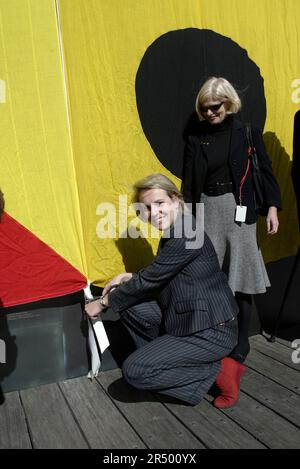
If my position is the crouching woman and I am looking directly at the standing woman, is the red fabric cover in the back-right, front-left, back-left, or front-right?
back-left

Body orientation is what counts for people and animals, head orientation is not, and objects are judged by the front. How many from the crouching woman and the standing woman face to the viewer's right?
0

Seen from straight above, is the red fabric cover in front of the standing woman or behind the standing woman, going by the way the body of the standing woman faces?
in front

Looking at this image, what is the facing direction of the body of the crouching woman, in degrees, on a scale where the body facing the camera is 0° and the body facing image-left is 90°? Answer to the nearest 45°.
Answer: approximately 90°

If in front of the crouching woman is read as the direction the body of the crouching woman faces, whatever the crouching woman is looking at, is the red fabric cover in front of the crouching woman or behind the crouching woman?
in front
